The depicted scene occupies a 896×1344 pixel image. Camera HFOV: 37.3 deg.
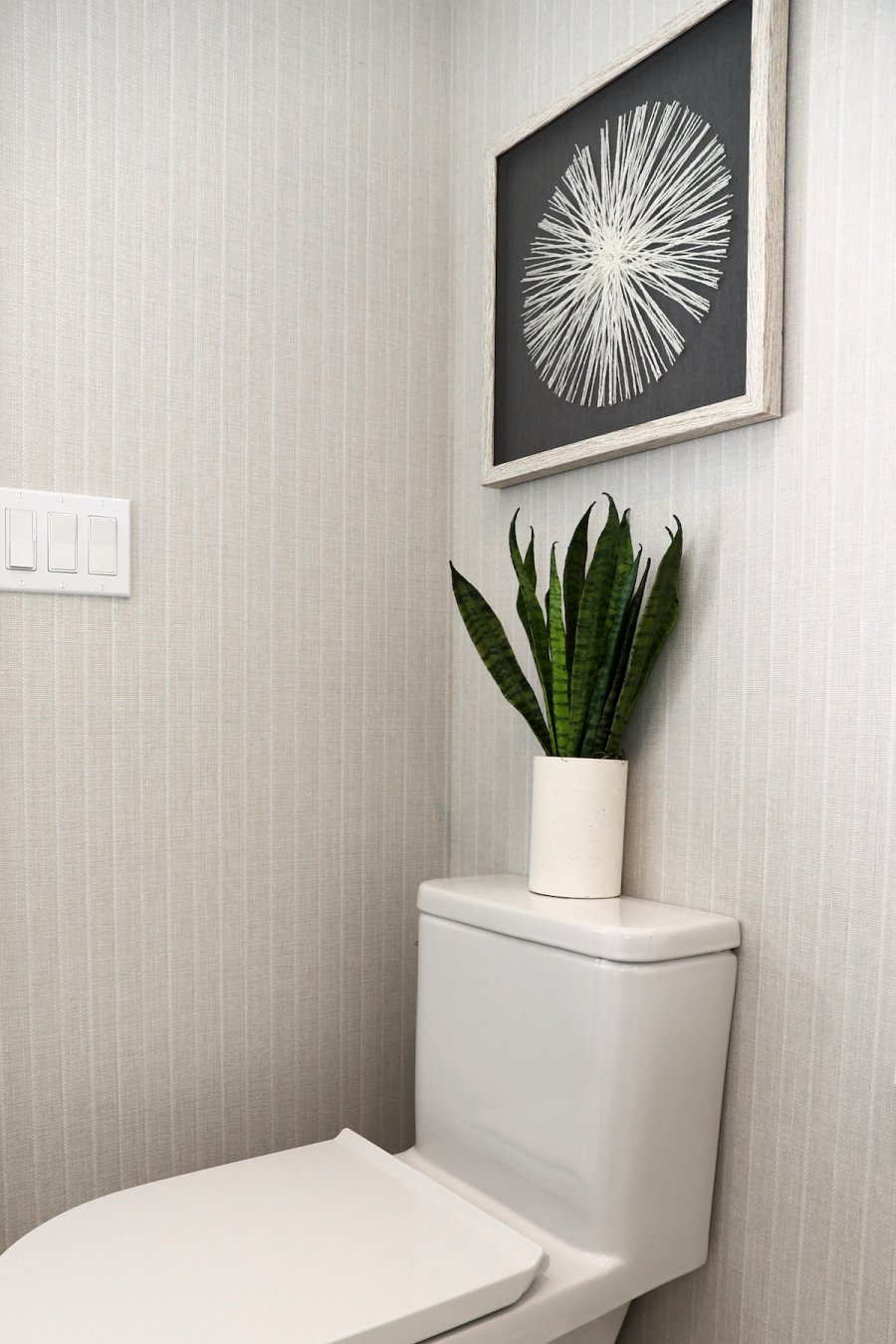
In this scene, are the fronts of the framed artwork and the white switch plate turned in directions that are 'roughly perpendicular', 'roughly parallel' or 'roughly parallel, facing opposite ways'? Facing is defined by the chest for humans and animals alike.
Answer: roughly perpendicular

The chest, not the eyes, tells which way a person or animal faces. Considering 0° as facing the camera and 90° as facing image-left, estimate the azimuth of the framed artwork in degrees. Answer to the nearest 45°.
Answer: approximately 45°

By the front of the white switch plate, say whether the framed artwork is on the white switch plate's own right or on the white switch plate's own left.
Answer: on the white switch plate's own left

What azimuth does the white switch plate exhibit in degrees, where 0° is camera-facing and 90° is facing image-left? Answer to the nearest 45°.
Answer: approximately 0°

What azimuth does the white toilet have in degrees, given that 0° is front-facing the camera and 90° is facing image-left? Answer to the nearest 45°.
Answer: approximately 45°
